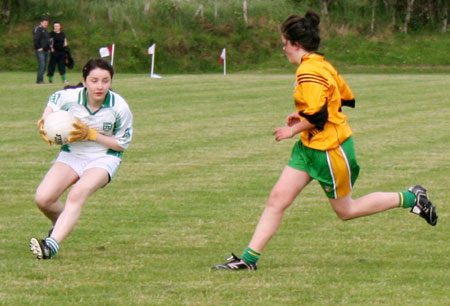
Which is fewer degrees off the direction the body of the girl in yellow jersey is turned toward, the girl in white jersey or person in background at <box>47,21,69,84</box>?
the girl in white jersey

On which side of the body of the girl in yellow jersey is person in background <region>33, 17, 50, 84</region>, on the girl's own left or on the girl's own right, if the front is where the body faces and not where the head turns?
on the girl's own right

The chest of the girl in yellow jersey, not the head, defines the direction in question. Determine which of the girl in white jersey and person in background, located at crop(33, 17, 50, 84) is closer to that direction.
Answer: the girl in white jersey

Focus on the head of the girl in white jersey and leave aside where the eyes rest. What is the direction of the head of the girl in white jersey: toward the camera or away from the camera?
toward the camera

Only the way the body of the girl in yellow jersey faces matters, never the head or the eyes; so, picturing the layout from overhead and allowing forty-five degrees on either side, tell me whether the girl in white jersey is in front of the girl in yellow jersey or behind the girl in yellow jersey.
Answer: in front

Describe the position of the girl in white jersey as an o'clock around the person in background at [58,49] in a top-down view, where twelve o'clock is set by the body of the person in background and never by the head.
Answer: The girl in white jersey is roughly at 12 o'clock from the person in background.

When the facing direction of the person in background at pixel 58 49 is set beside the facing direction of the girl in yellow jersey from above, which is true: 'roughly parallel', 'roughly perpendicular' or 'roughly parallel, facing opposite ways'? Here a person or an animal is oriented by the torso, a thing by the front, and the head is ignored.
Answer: roughly perpendicular

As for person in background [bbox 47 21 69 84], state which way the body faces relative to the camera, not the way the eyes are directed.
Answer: toward the camera

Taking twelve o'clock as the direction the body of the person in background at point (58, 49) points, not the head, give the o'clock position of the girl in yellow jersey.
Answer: The girl in yellow jersey is roughly at 12 o'clock from the person in background.

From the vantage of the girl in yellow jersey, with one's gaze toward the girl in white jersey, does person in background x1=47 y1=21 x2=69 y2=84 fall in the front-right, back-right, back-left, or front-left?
front-right

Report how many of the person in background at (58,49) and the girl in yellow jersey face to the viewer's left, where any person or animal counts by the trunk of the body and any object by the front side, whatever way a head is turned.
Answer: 1

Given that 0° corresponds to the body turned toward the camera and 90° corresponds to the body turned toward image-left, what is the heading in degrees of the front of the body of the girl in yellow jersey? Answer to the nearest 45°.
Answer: approximately 90°

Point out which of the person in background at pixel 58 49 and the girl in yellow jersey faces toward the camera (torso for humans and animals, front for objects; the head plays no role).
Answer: the person in background
